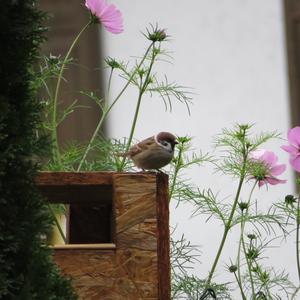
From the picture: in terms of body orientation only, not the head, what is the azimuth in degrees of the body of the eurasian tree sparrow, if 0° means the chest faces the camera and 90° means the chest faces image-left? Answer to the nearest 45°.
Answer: approximately 270°

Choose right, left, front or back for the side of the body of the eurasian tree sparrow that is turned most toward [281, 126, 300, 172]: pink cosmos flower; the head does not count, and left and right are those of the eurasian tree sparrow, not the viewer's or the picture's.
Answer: front
